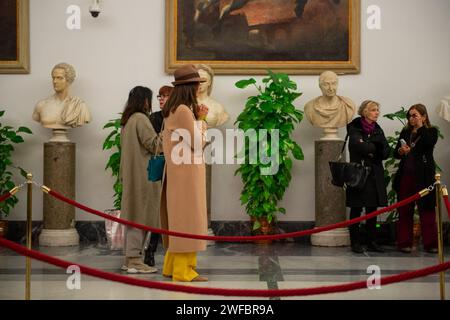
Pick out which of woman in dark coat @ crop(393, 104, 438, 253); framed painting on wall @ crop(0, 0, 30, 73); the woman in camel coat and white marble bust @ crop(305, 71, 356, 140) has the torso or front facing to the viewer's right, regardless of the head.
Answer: the woman in camel coat

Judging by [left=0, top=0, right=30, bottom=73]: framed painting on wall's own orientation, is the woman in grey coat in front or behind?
in front

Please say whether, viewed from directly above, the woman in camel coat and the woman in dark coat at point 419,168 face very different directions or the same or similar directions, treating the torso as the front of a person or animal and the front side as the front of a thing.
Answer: very different directions

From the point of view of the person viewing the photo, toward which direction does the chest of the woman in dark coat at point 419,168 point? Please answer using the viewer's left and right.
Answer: facing the viewer and to the left of the viewer

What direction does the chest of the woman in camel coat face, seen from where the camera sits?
to the viewer's right

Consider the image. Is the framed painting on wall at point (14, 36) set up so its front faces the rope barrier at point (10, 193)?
yes

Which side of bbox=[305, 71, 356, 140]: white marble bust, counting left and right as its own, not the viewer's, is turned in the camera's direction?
front

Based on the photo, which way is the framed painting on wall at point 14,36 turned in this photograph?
toward the camera

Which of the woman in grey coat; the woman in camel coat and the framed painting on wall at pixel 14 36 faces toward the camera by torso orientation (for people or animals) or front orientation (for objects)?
the framed painting on wall

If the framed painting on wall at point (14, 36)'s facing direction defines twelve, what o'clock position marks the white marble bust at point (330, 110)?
The white marble bust is roughly at 10 o'clock from the framed painting on wall.

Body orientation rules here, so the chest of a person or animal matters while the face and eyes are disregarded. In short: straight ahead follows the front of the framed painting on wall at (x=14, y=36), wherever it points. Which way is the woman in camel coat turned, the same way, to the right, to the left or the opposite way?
to the left

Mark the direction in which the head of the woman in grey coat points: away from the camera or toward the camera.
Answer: away from the camera

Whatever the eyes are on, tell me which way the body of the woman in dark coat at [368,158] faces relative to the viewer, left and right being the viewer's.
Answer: facing the viewer and to the right of the viewer

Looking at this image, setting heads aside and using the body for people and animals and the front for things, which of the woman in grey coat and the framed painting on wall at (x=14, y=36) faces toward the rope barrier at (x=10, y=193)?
the framed painting on wall

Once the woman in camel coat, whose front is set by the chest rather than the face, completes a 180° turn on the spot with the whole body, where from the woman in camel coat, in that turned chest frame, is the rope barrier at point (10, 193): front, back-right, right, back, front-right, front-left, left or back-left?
front-left
